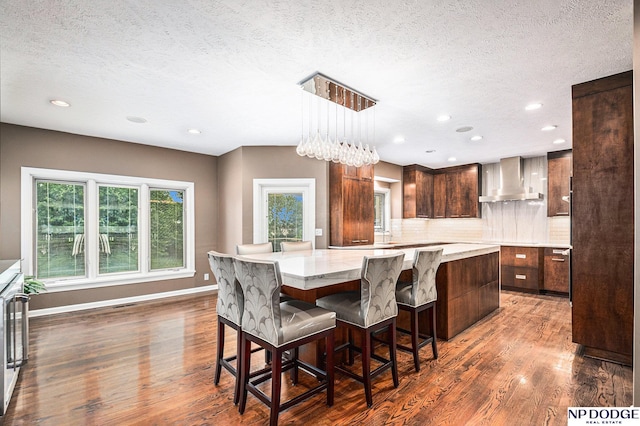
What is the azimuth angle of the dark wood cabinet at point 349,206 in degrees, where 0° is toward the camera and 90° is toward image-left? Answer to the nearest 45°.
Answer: approximately 315°

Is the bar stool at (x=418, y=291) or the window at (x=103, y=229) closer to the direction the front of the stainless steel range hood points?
the bar stool

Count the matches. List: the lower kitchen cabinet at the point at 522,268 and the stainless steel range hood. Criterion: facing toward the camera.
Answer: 2

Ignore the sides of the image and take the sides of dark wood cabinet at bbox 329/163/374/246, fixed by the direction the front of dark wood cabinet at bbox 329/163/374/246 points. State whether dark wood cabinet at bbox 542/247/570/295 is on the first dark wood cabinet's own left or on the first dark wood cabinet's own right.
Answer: on the first dark wood cabinet's own left

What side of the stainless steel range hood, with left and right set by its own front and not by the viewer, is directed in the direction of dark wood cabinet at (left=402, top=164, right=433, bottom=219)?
right

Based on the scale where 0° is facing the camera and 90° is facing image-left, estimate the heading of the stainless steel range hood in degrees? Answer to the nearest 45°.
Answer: approximately 0°

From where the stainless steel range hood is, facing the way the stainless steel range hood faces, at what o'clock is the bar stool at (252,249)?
The bar stool is roughly at 1 o'clock from the stainless steel range hood.

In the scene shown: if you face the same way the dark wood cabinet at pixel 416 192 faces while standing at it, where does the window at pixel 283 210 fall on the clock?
The window is roughly at 3 o'clock from the dark wood cabinet.

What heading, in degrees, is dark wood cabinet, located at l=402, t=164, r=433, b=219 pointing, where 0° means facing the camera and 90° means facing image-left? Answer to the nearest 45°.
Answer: approximately 315°

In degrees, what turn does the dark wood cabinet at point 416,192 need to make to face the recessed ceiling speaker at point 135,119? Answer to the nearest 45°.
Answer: approximately 90° to its right

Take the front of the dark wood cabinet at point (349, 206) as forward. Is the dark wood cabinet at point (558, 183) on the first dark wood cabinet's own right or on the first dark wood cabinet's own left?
on the first dark wood cabinet's own left

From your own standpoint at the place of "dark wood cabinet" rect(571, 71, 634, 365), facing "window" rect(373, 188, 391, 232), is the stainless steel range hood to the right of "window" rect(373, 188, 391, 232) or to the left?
right
